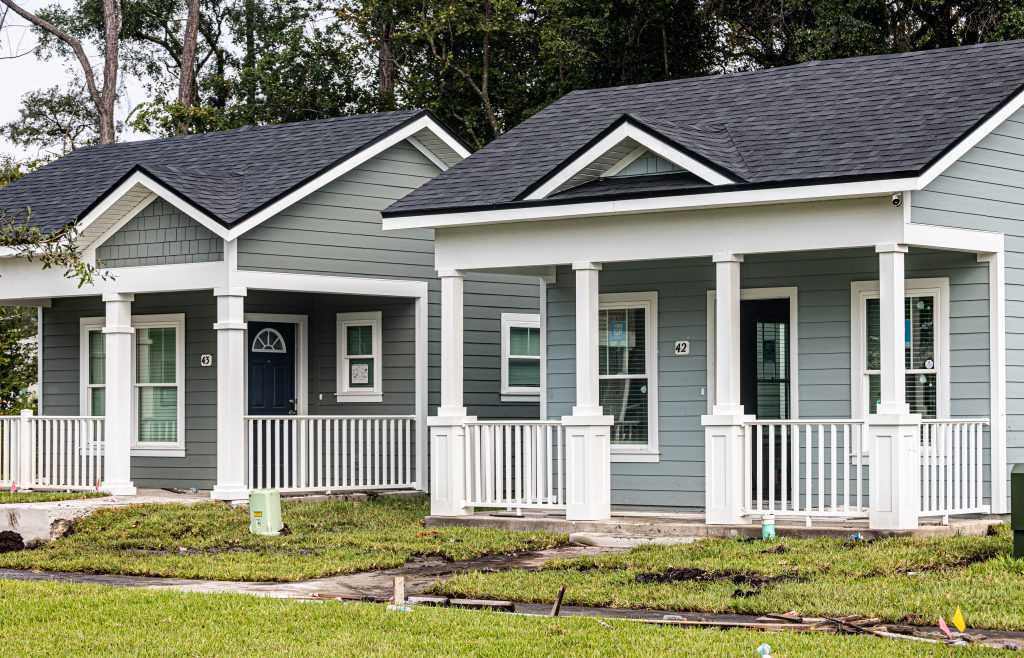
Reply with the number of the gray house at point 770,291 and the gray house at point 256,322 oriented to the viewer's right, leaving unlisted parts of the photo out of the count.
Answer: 0

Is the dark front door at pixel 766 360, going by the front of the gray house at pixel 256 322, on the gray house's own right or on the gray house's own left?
on the gray house's own left

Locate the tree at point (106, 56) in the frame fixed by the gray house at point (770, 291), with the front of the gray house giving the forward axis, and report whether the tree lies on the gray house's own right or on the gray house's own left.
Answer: on the gray house's own right

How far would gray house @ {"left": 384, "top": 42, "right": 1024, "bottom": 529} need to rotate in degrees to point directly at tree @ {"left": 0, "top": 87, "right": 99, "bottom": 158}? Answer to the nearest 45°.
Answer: approximately 90° to its right

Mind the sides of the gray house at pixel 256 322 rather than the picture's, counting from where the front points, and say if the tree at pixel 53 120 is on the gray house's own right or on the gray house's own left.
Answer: on the gray house's own right

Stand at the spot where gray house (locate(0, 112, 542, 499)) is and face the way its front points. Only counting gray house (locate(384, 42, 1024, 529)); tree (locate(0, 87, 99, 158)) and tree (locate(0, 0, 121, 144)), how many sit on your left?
1

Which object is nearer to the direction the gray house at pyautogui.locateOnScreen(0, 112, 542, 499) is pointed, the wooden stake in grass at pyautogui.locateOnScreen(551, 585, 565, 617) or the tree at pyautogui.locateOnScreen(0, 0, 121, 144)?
the wooden stake in grass

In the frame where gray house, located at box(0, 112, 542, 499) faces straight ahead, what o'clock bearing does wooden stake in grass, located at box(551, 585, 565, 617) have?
The wooden stake in grass is roughly at 10 o'clock from the gray house.

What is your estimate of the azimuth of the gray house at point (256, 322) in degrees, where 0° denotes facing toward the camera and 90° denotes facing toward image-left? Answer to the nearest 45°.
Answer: approximately 45°

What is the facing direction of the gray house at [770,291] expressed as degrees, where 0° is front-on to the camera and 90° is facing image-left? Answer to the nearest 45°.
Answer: approximately 45°

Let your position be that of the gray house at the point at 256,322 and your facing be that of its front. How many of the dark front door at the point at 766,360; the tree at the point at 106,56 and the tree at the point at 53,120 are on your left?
1
